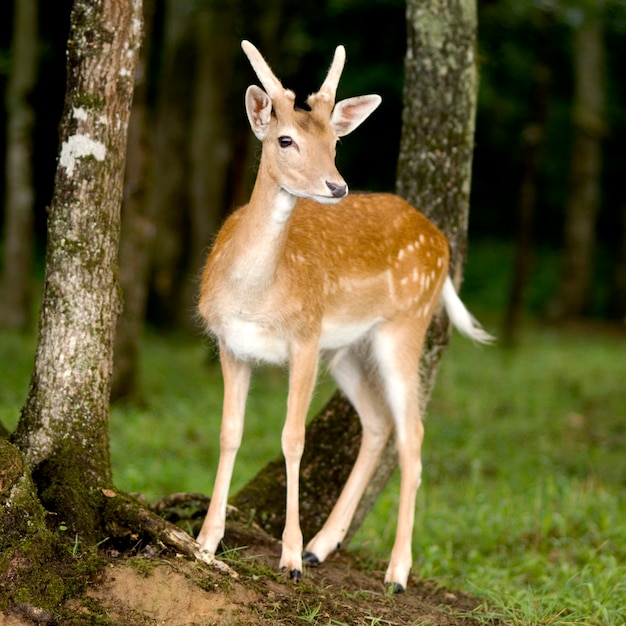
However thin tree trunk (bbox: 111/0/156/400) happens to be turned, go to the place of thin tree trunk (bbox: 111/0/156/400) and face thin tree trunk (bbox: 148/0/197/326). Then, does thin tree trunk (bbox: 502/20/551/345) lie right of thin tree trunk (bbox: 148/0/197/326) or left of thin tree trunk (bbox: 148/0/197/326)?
right

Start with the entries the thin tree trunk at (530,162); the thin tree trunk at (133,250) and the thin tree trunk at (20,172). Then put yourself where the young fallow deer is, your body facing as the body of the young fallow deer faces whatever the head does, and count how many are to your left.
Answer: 0

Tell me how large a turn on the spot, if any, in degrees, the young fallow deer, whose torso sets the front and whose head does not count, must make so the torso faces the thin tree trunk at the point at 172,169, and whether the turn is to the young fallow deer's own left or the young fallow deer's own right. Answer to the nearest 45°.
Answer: approximately 135° to the young fallow deer's own right

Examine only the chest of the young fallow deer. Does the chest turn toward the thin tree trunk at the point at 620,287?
no

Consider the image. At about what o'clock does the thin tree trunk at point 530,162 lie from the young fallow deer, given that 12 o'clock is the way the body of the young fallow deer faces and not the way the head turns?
The thin tree trunk is roughly at 5 o'clock from the young fallow deer.

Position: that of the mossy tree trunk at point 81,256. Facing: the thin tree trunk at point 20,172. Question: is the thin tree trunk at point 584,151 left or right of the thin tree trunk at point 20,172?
right

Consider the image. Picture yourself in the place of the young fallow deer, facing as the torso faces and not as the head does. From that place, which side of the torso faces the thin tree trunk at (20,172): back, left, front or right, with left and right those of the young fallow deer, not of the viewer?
right

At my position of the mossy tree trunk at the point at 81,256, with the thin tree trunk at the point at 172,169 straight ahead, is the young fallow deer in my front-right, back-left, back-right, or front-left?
front-right

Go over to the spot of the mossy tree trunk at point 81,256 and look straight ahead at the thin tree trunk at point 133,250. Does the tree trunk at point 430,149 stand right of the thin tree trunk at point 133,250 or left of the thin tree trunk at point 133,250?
right

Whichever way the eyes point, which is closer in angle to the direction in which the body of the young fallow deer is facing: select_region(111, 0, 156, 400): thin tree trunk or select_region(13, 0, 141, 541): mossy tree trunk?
the mossy tree trunk

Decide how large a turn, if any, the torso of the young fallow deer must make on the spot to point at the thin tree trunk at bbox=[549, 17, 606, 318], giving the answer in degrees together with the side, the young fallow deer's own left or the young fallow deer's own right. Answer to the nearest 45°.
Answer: approximately 135° to the young fallow deer's own right

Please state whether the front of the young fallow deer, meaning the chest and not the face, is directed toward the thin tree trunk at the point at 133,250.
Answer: no

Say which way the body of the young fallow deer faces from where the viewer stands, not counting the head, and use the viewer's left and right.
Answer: facing the viewer and to the left of the viewer
